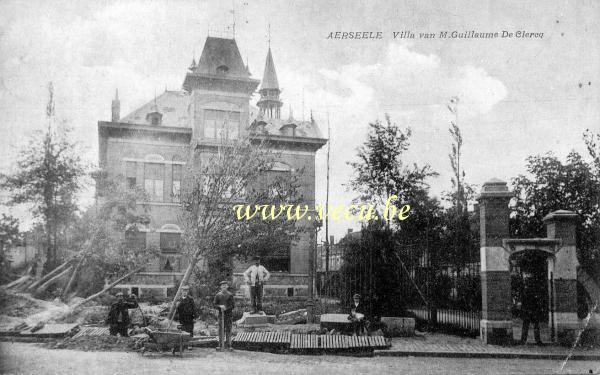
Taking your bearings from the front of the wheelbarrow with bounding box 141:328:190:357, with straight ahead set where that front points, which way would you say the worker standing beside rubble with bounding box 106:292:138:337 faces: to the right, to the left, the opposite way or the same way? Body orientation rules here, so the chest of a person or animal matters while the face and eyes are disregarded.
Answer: to the left

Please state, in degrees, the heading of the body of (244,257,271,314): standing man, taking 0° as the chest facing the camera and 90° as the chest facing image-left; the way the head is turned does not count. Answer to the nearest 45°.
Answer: approximately 0°

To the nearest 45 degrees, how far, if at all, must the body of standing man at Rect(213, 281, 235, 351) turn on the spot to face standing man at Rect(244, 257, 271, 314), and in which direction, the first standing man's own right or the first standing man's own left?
approximately 180°

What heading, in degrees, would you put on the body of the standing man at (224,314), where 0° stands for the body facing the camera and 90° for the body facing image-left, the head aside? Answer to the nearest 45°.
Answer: approximately 0°

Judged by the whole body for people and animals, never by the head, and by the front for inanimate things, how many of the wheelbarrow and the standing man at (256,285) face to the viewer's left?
1

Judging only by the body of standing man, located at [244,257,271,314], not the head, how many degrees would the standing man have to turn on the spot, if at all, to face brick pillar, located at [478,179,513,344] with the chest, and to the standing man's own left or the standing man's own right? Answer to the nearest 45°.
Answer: approximately 45° to the standing man's own left

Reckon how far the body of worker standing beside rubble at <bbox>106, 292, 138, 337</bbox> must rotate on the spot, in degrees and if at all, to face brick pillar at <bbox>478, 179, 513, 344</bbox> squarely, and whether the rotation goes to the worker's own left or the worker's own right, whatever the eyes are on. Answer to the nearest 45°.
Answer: approximately 90° to the worker's own left

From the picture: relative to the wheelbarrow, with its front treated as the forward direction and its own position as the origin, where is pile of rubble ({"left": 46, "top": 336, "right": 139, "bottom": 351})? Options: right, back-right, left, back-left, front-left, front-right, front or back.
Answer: front-right

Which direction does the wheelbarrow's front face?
to the viewer's left

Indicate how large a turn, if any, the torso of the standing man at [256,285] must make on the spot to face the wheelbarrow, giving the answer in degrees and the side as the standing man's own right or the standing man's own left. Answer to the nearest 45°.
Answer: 0° — they already face it

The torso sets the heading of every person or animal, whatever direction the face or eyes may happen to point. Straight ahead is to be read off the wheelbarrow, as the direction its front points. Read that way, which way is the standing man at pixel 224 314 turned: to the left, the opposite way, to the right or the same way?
to the left
